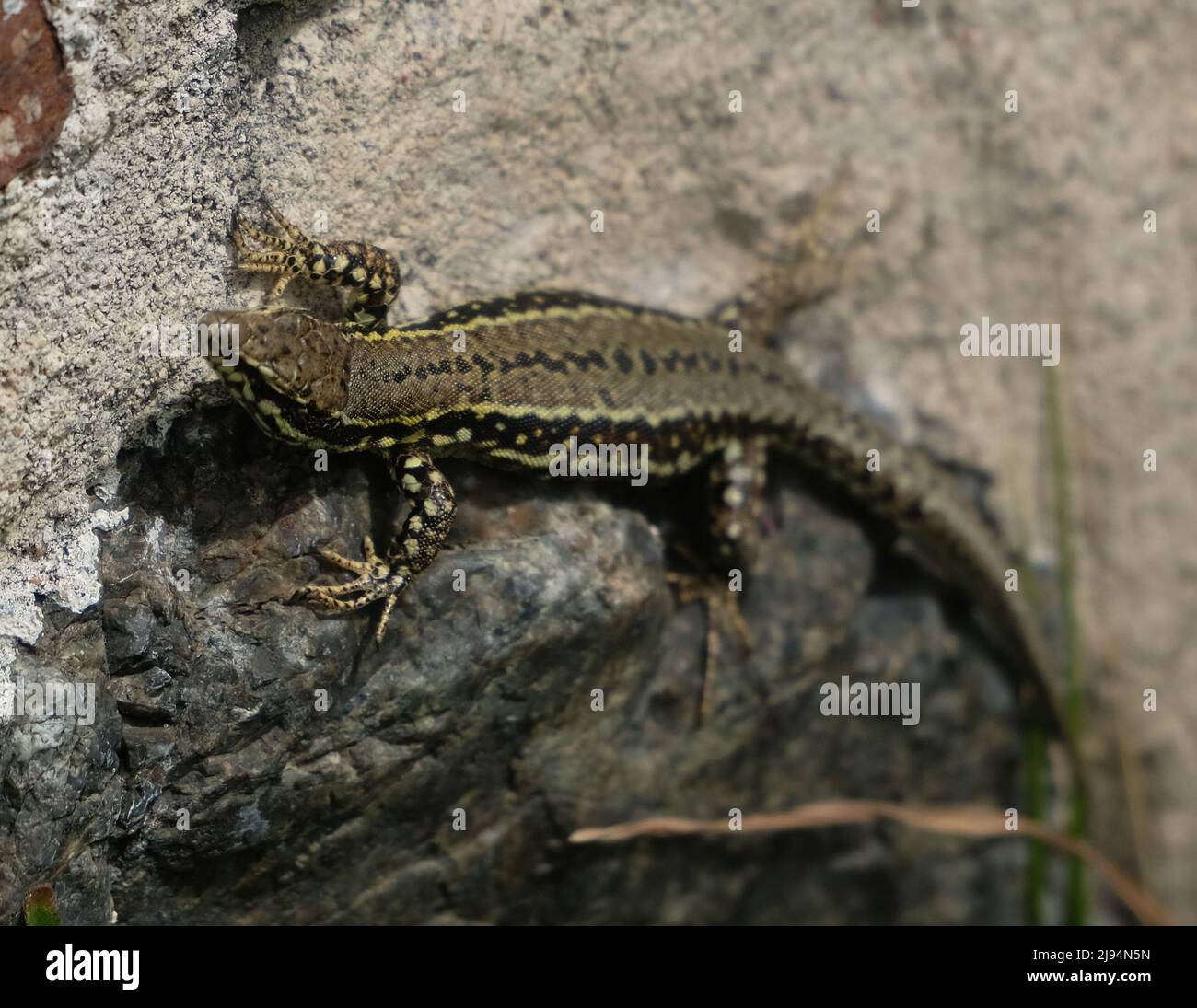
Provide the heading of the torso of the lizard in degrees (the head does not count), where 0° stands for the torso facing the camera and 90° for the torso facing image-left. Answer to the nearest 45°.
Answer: approximately 90°
